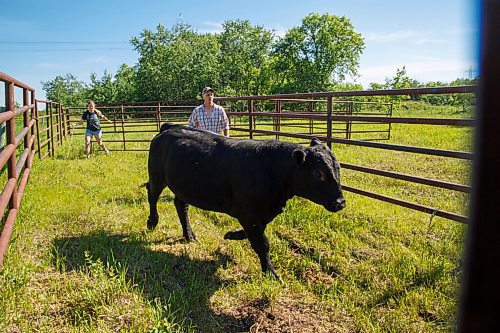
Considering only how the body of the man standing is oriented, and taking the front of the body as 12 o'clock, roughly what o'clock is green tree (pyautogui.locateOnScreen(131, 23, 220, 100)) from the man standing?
The green tree is roughly at 6 o'clock from the man standing.

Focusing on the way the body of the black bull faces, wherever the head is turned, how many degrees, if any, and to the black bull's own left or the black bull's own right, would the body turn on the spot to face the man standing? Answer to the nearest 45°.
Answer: approximately 135° to the black bull's own left

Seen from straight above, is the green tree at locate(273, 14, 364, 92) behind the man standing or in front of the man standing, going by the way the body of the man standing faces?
behind

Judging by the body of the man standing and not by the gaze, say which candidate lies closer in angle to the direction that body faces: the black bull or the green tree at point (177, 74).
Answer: the black bull

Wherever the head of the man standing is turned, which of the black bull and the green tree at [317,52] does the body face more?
the black bull

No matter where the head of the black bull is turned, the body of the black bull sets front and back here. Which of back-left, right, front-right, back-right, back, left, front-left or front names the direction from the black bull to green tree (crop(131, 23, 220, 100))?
back-left

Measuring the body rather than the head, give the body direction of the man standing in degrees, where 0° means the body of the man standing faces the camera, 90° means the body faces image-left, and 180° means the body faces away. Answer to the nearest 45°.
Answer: approximately 0°
